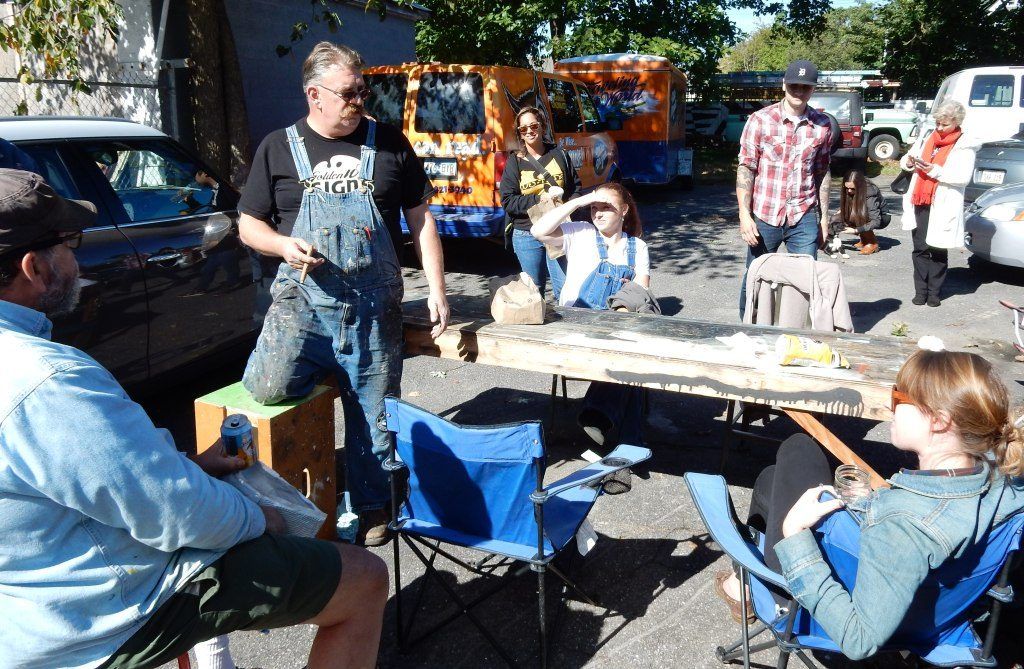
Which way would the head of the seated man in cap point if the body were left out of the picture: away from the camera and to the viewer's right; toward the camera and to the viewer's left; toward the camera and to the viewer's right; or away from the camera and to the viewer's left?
away from the camera and to the viewer's right

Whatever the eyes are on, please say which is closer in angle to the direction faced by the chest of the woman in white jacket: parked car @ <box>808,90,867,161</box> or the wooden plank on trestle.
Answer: the wooden plank on trestle

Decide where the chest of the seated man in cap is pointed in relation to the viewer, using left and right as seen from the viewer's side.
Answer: facing away from the viewer and to the right of the viewer

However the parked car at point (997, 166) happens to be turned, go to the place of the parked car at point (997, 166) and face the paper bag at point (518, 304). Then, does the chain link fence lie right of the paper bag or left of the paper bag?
right

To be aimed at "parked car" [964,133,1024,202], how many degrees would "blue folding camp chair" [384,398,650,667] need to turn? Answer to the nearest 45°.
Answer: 0° — it already faces it

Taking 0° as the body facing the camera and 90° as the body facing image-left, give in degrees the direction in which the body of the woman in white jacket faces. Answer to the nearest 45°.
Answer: approximately 45°

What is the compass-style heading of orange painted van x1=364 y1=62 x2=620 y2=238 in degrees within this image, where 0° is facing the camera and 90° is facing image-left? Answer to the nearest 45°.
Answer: approximately 225°

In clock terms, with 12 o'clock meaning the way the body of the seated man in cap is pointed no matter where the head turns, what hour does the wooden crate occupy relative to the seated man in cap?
The wooden crate is roughly at 11 o'clock from the seated man in cap.

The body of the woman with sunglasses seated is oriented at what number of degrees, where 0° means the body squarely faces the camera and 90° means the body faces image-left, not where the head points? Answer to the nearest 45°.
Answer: approximately 135°

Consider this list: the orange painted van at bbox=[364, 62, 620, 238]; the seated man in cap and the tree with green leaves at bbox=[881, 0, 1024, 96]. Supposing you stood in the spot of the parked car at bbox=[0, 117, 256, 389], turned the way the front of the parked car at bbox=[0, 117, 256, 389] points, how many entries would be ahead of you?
2

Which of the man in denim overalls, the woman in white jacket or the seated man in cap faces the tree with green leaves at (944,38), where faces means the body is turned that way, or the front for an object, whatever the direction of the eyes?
the seated man in cap
